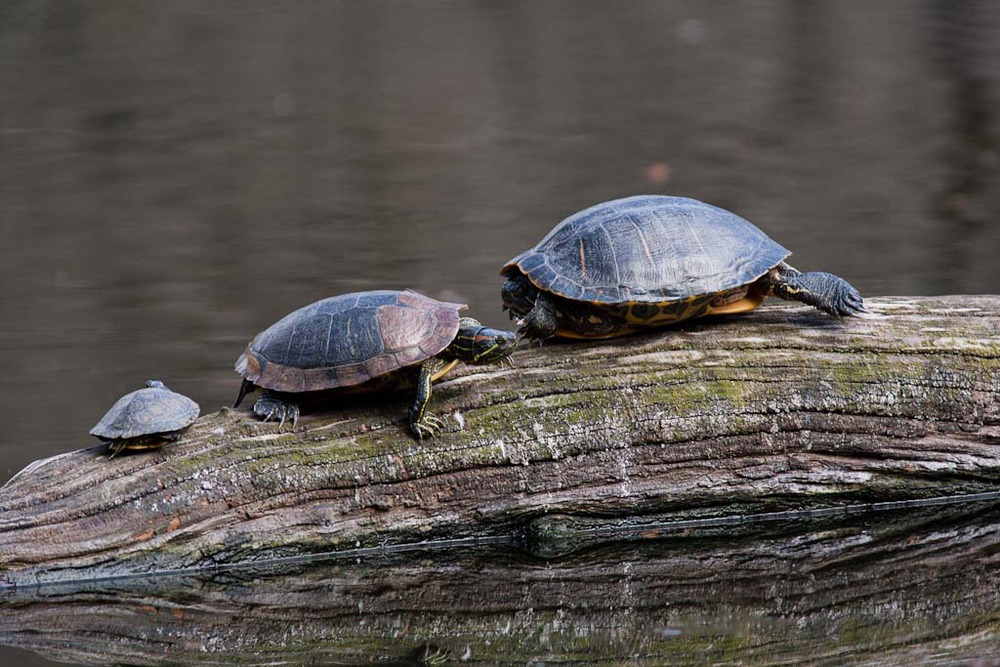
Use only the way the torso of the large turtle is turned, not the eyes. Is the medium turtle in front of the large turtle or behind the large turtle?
in front

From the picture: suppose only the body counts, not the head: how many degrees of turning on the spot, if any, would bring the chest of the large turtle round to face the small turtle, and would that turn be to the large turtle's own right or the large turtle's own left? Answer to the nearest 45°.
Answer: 0° — it already faces it

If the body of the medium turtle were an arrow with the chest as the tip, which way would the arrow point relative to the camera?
to the viewer's right

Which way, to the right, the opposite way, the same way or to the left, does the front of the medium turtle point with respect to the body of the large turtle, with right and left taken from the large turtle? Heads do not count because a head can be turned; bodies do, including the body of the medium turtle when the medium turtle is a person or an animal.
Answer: the opposite way

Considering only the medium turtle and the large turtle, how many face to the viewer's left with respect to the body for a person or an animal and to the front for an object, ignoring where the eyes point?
1

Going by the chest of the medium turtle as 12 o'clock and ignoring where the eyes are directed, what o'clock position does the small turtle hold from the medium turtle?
The small turtle is roughly at 6 o'clock from the medium turtle.

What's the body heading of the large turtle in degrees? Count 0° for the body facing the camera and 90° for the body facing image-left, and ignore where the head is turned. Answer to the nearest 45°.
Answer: approximately 90°

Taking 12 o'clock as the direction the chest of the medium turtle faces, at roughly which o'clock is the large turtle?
The large turtle is roughly at 12 o'clock from the medium turtle.

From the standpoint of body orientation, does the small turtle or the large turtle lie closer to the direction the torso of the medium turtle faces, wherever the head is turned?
the large turtle
